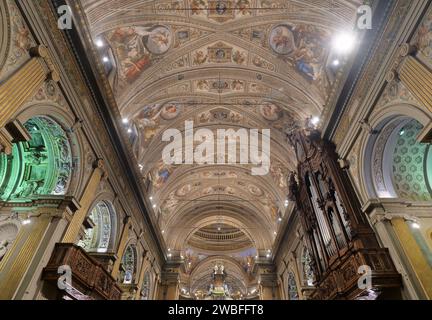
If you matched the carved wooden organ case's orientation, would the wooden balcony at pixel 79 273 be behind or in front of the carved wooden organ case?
in front

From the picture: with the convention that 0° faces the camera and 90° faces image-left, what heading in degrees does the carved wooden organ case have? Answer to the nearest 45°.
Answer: approximately 45°

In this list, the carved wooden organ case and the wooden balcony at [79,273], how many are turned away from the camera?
0

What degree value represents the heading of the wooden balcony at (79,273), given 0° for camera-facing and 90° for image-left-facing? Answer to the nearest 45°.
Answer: approximately 315°

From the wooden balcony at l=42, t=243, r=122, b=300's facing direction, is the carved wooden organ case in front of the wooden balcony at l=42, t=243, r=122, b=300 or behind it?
in front

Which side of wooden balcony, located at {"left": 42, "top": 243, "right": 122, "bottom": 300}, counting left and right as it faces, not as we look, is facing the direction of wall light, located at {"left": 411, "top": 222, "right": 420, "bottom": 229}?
front
